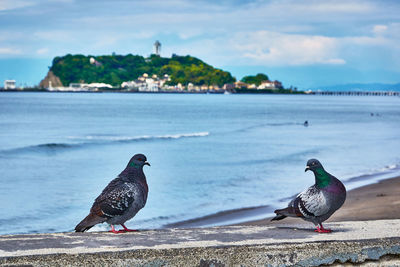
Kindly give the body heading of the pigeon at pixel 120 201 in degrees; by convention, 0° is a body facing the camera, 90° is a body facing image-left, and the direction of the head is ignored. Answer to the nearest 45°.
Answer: approximately 270°

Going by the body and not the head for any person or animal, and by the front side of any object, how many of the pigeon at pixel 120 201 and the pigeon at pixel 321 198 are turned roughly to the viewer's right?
2

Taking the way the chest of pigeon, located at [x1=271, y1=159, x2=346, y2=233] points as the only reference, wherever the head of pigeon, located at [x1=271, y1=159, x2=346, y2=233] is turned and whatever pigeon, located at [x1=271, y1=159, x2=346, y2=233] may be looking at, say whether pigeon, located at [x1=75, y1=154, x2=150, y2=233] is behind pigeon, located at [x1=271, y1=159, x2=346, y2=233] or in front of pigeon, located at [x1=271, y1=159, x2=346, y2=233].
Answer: behind

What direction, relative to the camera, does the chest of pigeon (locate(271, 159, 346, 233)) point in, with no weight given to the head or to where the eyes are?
to the viewer's right

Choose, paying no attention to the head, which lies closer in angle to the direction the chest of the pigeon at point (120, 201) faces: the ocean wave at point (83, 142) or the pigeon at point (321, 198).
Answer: the pigeon

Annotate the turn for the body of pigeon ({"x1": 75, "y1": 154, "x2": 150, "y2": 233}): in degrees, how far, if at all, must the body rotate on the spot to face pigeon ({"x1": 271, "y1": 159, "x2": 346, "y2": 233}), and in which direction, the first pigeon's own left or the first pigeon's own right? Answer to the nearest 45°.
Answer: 0° — it already faces it

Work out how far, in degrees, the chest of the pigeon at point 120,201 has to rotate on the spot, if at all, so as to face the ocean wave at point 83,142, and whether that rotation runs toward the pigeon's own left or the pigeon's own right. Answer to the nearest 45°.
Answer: approximately 90° to the pigeon's own left

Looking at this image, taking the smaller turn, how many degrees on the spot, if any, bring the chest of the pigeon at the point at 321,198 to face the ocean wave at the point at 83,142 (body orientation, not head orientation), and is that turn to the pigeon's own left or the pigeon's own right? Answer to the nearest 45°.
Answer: approximately 135° to the pigeon's own left
